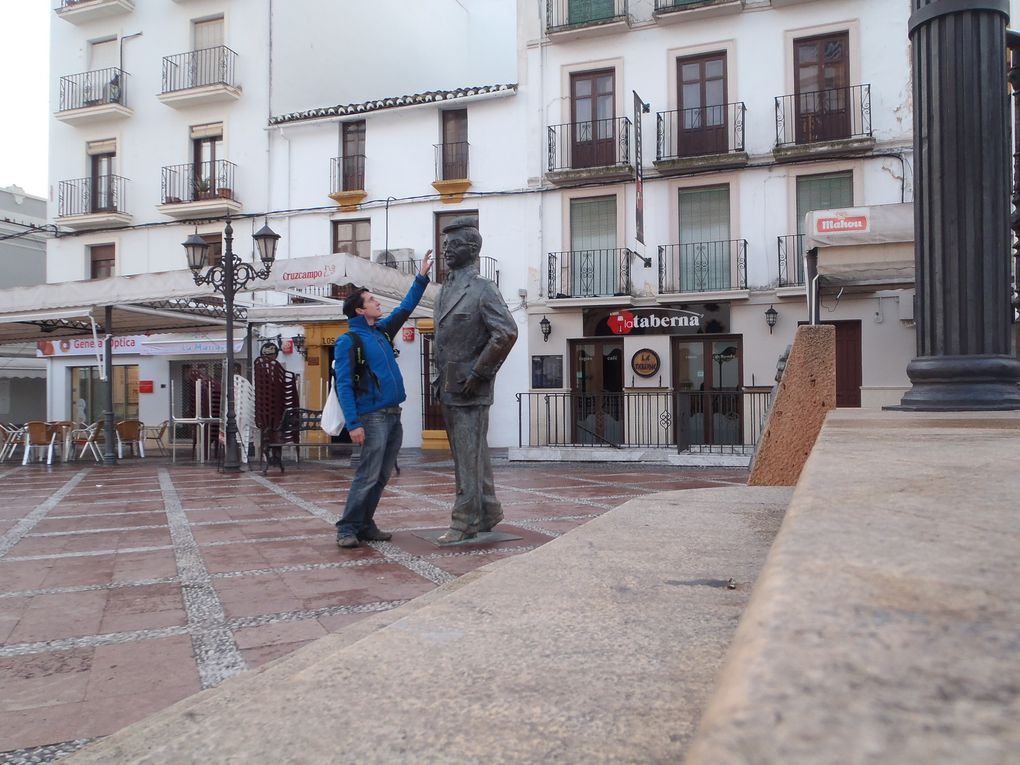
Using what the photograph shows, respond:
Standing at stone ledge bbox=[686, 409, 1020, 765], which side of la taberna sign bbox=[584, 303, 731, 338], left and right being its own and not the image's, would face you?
front

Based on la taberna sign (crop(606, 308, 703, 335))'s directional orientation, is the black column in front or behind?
in front

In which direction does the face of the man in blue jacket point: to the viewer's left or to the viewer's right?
to the viewer's right

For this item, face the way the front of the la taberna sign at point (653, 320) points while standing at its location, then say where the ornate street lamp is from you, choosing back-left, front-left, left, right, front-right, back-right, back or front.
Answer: front-right

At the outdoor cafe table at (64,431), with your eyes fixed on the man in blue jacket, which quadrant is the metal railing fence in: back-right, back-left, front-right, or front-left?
front-left

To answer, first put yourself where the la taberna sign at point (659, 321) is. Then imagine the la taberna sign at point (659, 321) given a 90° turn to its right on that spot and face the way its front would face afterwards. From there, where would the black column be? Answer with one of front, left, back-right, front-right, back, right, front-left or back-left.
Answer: left

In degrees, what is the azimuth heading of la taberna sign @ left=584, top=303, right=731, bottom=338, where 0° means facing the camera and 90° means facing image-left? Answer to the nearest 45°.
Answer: approximately 0°

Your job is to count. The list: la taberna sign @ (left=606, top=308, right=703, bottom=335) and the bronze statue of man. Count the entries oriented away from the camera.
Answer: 0

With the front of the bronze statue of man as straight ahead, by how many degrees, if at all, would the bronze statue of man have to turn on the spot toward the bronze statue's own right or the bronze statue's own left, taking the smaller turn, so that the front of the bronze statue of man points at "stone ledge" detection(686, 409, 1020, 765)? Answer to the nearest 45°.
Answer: approximately 45° to the bronze statue's own left

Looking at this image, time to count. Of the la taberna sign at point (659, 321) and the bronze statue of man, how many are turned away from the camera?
0

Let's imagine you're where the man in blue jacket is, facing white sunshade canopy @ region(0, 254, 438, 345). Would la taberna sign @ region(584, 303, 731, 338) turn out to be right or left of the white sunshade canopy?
right

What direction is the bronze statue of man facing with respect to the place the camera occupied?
facing the viewer and to the left of the viewer

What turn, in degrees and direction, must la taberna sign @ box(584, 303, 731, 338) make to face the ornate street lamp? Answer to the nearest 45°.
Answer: approximately 45° to its right

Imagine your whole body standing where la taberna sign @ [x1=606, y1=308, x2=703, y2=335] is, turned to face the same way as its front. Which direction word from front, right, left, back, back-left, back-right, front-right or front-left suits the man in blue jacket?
front

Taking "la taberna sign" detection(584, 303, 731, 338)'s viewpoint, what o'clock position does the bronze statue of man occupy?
The bronze statue of man is roughly at 12 o'clock from the la taberna sign.

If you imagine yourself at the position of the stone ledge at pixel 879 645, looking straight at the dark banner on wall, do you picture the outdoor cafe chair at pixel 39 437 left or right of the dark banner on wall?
left
